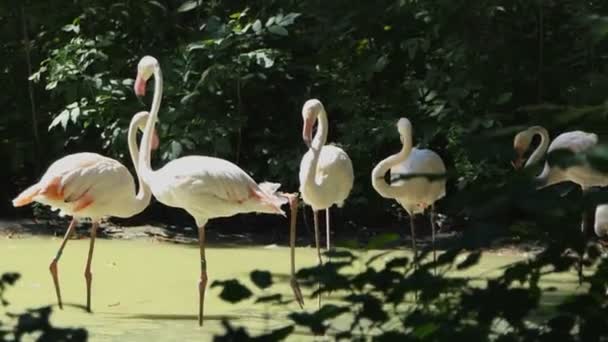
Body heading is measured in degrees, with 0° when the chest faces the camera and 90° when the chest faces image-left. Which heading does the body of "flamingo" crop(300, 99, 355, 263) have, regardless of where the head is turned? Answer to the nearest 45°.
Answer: approximately 45°

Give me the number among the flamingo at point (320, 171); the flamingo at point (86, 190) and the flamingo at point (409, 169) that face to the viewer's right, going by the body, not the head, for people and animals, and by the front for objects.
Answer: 1

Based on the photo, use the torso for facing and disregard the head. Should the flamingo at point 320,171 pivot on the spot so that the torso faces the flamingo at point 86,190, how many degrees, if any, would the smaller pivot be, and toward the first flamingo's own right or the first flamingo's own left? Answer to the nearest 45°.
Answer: approximately 45° to the first flamingo's own right

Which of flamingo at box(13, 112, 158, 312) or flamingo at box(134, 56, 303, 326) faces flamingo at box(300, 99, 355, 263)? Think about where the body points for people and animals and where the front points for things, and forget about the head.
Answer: flamingo at box(13, 112, 158, 312)

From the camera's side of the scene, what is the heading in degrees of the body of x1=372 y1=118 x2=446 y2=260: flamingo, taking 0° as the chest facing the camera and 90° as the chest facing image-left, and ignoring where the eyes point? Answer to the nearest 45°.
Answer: approximately 45°

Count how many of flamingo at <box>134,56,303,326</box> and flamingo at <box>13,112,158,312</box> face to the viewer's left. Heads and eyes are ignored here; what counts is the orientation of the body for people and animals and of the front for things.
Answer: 1

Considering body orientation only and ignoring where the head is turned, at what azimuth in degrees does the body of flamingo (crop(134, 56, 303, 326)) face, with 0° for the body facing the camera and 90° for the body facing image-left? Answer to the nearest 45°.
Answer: approximately 90°

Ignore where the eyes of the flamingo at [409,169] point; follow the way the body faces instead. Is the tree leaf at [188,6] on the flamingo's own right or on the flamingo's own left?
on the flamingo's own right

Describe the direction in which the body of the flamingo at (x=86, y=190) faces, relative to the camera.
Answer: to the viewer's right

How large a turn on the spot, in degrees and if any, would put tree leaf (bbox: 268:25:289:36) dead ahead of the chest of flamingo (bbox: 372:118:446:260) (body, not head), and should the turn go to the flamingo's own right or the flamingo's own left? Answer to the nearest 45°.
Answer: approximately 90° to the flamingo's own right

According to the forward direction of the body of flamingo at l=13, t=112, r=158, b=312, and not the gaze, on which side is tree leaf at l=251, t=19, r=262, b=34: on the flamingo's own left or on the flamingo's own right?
on the flamingo's own left
